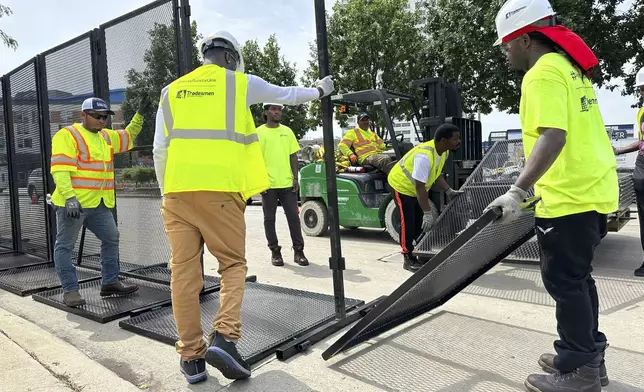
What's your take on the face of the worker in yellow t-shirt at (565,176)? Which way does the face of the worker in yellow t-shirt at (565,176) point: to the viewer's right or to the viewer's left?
to the viewer's left

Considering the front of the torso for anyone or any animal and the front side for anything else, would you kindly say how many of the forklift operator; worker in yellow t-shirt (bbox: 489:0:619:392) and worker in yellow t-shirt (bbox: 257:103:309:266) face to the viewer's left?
1

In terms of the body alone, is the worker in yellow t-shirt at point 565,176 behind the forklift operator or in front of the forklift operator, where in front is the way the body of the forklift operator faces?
in front

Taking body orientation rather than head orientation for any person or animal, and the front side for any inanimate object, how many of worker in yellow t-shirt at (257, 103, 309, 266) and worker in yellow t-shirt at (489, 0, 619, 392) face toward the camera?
1

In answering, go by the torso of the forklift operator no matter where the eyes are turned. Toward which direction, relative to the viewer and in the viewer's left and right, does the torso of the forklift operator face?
facing the viewer and to the right of the viewer

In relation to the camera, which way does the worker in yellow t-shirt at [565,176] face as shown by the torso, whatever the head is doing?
to the viewer's left

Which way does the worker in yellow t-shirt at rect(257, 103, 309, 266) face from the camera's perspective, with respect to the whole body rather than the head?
toward the camera
